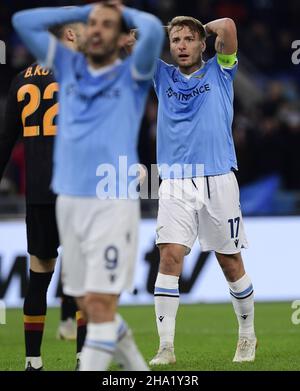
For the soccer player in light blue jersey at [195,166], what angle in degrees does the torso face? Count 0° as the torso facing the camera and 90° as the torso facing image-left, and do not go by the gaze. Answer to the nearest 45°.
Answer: approximately 0°
